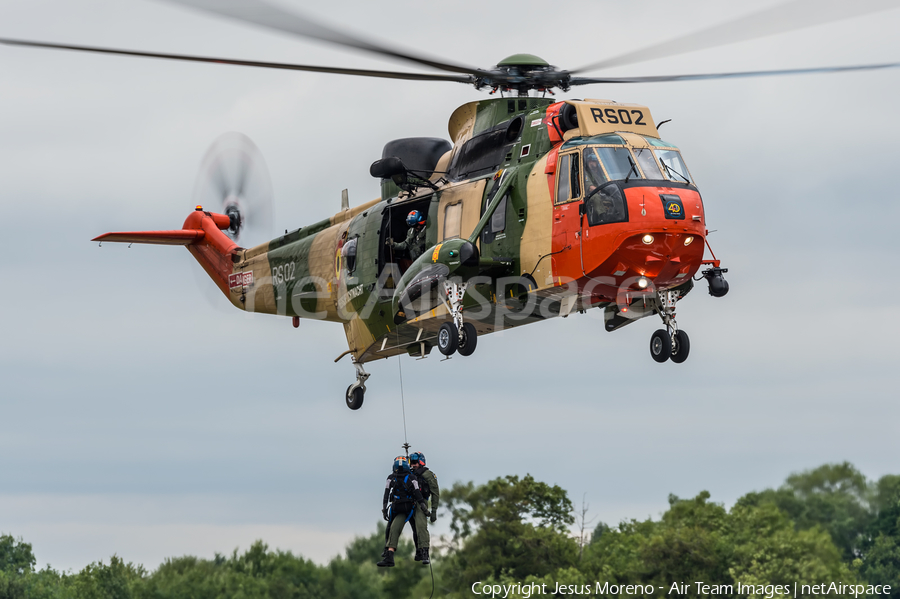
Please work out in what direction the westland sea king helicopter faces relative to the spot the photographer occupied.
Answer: facing the viewer and to the right of the viewer

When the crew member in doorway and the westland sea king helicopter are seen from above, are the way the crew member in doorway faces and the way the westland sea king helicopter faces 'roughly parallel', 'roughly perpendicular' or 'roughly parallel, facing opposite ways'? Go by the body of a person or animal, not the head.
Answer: roughly perpendicular

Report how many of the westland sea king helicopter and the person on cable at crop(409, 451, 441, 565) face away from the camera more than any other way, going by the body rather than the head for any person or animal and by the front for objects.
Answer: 0

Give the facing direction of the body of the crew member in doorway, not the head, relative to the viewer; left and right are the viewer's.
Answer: facing the viewer and to the left of the viewer

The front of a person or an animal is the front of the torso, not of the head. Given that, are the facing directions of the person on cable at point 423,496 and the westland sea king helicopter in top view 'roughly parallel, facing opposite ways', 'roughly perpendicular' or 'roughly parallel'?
roughly perpendicular

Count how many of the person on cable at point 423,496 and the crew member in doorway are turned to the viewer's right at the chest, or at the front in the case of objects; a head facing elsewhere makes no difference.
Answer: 0

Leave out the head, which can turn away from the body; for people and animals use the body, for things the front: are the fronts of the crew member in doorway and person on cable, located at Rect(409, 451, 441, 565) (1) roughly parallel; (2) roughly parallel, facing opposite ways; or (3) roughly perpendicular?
roughly parallel
